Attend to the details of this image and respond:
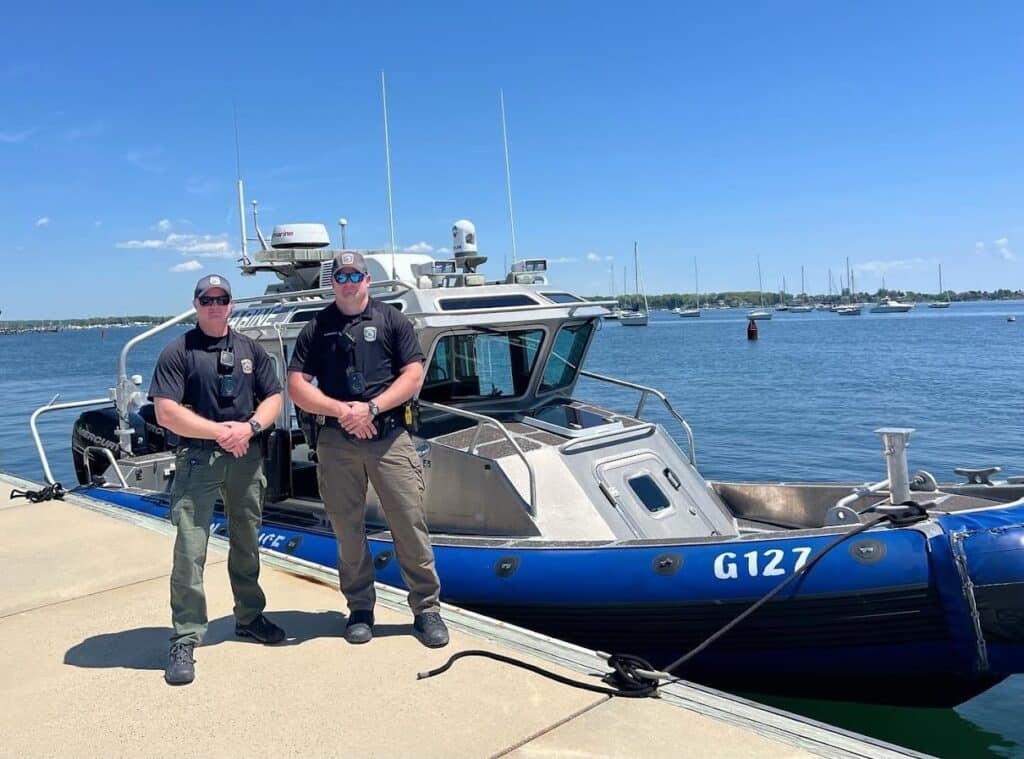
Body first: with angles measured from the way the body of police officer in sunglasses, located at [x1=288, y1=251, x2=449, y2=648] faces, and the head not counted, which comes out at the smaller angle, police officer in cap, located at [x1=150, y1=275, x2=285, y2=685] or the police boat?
the police officer in cap

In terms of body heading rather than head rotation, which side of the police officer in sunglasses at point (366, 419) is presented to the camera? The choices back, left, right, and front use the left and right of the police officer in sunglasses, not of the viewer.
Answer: front

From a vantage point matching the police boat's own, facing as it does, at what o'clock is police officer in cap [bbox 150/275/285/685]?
The police officer in cap is roughly at 3 o'clock from the police boat.

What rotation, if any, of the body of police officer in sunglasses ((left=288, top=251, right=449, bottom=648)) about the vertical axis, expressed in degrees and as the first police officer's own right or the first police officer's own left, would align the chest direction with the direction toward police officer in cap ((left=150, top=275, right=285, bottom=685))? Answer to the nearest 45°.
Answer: approximately 90° to the first police officer's own right

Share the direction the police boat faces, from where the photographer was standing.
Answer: facing the viewer and to the right of the viewer

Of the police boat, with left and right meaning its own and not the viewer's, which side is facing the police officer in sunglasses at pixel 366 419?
right

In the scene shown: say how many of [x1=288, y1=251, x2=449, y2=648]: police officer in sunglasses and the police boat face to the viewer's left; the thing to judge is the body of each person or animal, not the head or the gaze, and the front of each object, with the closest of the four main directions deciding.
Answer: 0
